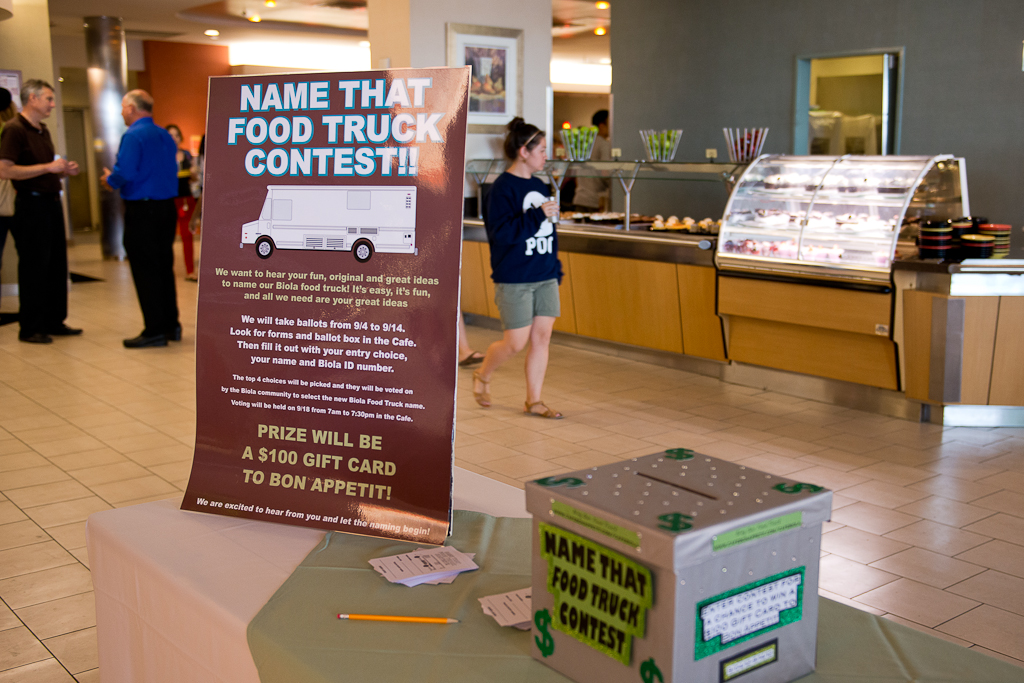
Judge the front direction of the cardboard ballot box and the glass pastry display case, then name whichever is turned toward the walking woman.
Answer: the glass pastry display case

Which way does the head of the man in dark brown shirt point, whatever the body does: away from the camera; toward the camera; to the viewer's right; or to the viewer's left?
to the viewer's right

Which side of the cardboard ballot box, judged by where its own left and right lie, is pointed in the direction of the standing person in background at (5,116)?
right

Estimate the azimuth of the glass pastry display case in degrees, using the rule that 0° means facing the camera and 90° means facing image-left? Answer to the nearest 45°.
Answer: approximately 45°

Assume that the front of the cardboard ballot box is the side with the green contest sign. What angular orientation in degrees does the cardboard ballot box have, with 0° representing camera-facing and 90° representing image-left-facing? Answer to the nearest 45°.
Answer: approximately 45°

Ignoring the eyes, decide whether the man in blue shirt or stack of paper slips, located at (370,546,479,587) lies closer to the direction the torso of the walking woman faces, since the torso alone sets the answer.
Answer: the stack of paper slips

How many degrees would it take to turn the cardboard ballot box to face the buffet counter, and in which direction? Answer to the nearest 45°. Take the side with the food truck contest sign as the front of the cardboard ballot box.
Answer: approximately 135° to its right

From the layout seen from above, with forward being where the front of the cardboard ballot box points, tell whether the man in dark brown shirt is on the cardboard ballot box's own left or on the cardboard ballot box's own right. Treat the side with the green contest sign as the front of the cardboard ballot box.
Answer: on the cardboard ballot box's own right
